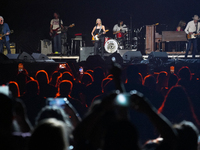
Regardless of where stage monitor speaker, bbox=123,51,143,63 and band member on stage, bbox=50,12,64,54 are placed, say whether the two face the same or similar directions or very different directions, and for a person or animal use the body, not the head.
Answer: very different directions

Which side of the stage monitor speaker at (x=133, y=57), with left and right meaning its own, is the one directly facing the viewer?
back

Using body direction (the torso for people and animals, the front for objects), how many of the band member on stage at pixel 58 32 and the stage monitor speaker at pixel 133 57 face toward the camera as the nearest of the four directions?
1

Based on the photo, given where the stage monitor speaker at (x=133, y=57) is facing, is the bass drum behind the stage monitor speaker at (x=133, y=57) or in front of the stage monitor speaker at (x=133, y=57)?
in front

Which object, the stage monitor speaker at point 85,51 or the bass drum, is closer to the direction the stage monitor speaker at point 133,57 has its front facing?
the bass drum

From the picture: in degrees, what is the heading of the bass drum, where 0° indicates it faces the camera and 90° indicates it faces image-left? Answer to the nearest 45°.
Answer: approximately 0°

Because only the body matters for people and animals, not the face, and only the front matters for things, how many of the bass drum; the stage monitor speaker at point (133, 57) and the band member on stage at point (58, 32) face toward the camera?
2

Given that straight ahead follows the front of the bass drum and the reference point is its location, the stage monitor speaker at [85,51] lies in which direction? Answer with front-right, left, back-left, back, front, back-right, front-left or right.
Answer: front-right

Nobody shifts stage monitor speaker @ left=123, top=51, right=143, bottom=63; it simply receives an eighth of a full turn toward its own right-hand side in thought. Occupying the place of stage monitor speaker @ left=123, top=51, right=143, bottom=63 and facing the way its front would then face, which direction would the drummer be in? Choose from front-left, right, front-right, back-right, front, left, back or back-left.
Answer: front-left

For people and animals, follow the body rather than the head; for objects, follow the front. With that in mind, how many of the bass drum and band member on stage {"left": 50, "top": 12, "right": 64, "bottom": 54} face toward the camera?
2

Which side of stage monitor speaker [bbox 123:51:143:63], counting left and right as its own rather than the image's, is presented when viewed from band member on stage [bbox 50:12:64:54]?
left

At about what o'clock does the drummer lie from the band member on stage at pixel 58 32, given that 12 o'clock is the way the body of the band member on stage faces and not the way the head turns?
The drummer is roughly at 8 o'clock from the band member on stage.

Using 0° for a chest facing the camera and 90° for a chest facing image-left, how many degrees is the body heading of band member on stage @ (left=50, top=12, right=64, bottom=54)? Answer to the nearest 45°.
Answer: approximately 0°

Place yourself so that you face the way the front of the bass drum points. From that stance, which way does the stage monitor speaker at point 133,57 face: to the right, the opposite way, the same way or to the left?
the opposite way
